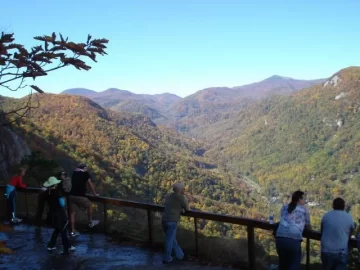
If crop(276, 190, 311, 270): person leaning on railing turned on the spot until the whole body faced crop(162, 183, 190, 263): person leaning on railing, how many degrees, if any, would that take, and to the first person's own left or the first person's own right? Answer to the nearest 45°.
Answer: approximately 90° to the first person's own left

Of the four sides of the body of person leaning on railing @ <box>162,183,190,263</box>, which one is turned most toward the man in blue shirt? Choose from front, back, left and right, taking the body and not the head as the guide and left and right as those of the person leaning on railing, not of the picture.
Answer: right

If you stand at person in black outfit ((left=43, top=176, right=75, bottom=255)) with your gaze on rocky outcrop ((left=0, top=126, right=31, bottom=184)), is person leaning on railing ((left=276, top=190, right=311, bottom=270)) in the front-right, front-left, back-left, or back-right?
back-right

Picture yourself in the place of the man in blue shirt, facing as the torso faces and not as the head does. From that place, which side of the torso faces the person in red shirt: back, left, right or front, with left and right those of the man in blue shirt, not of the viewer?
left

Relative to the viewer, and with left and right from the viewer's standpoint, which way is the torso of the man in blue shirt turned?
facing away from the viewer

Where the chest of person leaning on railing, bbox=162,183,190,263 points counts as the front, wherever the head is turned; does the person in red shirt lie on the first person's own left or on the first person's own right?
on the first person's own left
